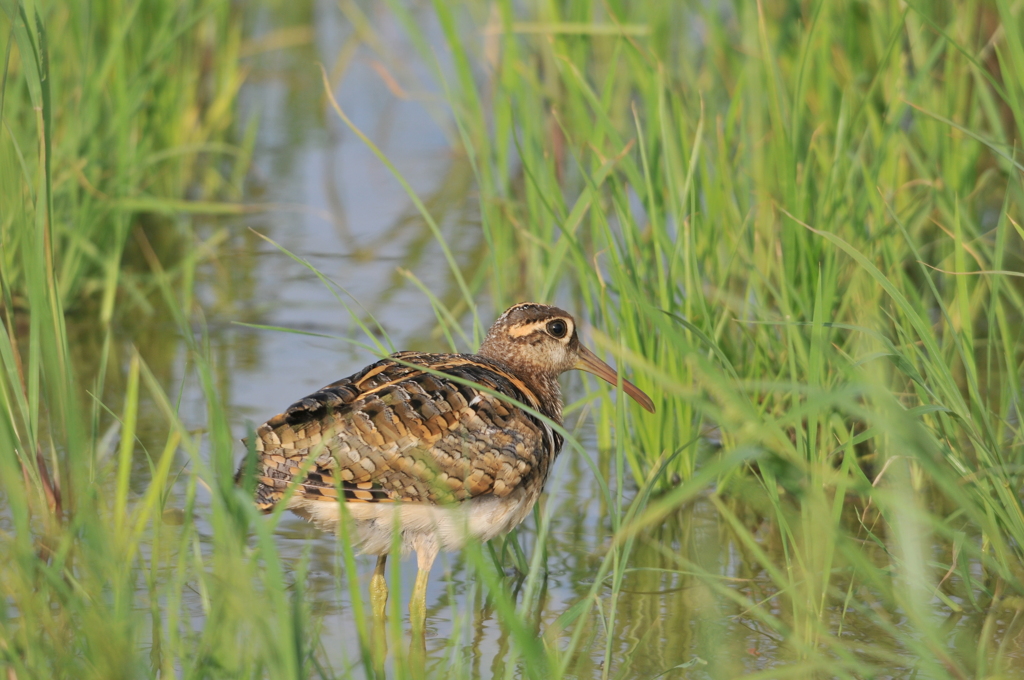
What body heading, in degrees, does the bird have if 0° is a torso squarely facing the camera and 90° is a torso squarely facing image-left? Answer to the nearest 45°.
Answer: approximately 270°
